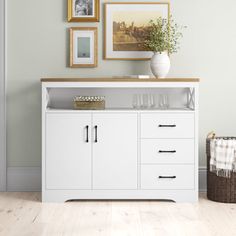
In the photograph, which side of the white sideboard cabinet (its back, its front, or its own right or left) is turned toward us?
front

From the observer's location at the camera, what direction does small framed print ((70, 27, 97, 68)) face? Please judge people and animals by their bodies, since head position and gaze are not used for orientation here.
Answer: facing the viewer

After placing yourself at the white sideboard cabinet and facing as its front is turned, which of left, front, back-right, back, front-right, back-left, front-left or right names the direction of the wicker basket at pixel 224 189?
left
